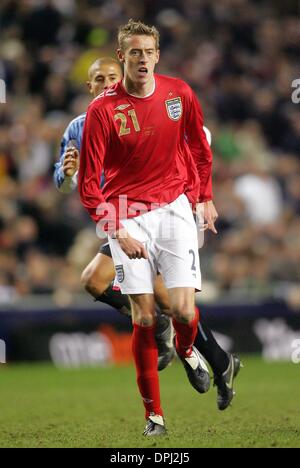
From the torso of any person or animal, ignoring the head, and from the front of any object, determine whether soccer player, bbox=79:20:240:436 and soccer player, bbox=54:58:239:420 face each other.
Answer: no

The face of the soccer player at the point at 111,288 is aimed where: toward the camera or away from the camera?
toward the camera

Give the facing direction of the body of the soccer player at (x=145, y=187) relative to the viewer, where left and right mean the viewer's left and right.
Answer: facing the viewer
